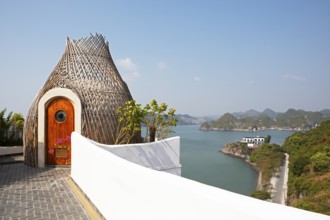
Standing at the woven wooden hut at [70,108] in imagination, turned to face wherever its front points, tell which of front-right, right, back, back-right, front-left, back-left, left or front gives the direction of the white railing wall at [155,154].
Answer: left

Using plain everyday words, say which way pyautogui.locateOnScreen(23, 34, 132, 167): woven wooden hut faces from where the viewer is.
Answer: facing the viewer and to the left of the viewer

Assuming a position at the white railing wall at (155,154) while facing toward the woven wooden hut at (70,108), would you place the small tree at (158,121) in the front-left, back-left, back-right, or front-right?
front-right

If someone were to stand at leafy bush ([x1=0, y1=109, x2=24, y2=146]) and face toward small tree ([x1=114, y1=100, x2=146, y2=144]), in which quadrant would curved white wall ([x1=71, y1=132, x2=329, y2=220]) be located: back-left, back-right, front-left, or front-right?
front-right

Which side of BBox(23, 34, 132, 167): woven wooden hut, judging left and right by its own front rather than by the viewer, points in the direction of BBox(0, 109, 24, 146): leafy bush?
right

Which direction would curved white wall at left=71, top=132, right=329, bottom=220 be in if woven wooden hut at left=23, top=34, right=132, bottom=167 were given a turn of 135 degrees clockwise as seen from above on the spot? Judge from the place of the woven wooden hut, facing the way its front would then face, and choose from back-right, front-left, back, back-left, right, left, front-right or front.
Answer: back

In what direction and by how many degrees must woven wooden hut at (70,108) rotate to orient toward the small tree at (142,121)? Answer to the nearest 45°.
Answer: approximately 135° to its left
